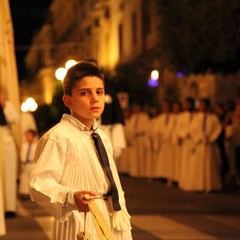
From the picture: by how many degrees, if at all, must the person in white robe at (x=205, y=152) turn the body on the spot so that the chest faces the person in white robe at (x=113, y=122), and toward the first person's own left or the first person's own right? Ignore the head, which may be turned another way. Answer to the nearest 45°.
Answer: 0° — they already face them

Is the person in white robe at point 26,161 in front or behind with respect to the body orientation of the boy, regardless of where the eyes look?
behind

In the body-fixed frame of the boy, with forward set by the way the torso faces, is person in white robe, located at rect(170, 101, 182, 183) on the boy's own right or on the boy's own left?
on the boy's own left

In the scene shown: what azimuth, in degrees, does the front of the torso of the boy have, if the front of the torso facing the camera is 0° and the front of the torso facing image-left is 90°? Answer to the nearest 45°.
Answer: approximately 315°
